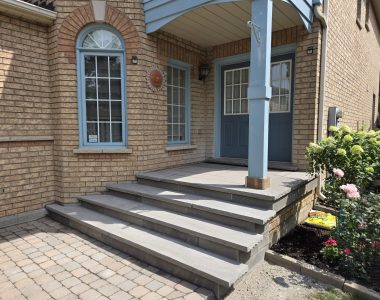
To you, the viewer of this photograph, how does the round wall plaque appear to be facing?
facing the viewer and to the right of the viewer

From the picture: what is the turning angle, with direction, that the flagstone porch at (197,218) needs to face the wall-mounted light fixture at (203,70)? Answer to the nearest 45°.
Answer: approximately 135° to its right

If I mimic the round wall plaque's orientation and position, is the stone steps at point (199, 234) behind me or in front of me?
in front

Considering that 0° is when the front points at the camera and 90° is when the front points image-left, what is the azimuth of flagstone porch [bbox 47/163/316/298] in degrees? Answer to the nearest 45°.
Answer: approximately 45°

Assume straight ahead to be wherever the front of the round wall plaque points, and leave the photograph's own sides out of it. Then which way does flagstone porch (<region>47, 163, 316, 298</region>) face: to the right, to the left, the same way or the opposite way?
to the right

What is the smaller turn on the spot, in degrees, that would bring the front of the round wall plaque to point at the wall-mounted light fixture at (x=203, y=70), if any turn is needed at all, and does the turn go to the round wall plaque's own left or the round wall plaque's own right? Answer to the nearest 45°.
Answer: approximately 90° to the round wall plaque's own left

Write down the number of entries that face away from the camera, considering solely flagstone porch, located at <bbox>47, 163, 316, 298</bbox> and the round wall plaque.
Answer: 0

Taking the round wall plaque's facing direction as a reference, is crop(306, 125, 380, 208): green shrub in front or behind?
in front
